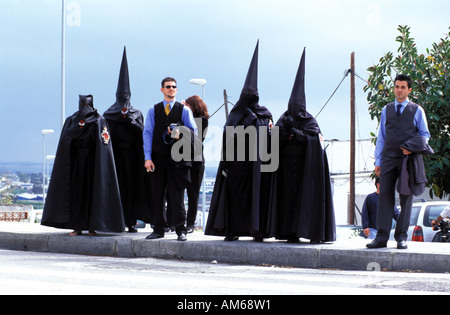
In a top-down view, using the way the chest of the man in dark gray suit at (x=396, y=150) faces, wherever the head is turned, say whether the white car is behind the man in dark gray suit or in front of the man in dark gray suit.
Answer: behind

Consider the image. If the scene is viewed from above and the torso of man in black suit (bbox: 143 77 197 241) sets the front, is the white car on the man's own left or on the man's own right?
on the man's own left

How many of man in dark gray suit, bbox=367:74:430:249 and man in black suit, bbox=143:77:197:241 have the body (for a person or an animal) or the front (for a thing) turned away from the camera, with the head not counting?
0

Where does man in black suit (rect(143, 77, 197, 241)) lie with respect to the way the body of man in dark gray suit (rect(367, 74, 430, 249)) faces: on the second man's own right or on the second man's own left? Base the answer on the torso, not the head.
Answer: on the second man's own right

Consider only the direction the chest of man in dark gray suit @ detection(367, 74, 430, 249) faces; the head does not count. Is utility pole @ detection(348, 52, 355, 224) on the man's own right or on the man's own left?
on the man's own right

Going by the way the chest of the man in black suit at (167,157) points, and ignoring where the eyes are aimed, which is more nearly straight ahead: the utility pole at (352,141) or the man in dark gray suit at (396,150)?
the man in dark gray suit

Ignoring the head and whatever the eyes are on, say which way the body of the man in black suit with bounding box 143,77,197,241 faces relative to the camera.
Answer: toward the camera

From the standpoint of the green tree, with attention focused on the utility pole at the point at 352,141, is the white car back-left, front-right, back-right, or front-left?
back-left

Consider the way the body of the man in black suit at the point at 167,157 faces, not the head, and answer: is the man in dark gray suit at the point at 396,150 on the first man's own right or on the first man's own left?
on the first man's own left

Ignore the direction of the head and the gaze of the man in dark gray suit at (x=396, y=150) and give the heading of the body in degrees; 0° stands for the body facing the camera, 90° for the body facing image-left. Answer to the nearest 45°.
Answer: approximately 45°
